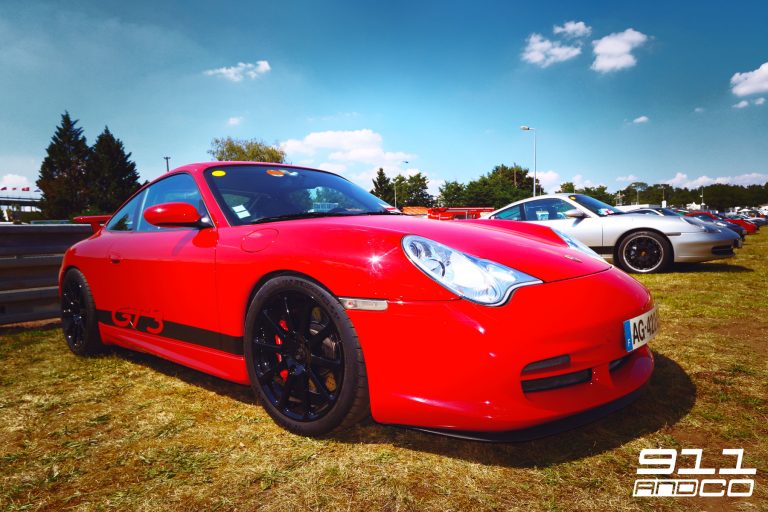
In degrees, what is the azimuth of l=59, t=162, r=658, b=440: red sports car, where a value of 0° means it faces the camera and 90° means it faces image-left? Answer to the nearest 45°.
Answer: approximately 315°

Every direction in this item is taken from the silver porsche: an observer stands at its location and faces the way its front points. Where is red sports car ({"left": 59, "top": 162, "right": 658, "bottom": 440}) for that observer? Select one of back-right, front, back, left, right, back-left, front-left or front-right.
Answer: right

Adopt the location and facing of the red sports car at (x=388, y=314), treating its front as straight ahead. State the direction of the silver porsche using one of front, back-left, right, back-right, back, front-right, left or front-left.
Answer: left

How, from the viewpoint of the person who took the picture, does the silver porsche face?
facing to the right of the viewer

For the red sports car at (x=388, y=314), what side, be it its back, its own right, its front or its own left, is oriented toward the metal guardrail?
back

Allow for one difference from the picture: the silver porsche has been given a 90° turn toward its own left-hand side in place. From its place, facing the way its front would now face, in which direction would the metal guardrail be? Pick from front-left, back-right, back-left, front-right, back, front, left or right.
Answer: back-left
